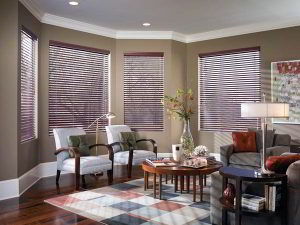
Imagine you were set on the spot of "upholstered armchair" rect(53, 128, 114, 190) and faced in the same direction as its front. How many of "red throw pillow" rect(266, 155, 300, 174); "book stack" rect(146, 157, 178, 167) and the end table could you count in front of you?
3

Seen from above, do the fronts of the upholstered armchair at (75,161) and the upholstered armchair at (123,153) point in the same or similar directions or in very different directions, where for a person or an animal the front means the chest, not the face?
same or similar directions

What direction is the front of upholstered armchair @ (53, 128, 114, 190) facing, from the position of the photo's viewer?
facing the viewer and to the right of the viewer

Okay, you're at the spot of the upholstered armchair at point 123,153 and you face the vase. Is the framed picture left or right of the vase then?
left

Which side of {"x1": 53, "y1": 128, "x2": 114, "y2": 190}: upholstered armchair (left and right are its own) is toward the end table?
front

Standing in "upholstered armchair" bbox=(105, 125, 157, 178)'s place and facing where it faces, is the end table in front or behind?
in front

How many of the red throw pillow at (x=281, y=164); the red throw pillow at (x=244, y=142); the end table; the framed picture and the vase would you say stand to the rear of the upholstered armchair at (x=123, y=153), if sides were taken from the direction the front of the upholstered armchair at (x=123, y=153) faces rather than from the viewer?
0

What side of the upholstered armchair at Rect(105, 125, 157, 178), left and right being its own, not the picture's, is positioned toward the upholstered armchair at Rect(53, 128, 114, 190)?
right

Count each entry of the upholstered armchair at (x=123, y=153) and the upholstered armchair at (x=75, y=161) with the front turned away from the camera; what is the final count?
0

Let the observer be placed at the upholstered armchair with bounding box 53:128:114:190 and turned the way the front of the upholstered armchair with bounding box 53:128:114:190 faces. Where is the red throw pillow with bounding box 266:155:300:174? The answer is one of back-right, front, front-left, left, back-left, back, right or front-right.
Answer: front

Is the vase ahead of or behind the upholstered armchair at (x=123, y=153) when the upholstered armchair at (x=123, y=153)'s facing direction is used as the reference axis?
ahead

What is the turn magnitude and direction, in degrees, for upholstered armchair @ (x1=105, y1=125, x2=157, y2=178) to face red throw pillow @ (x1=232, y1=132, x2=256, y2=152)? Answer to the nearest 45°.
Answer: approximately 45° to its left

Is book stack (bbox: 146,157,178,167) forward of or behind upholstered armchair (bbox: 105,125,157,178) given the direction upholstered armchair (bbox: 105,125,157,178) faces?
forward

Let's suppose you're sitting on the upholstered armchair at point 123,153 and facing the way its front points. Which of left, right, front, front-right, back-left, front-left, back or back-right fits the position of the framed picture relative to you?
front-left

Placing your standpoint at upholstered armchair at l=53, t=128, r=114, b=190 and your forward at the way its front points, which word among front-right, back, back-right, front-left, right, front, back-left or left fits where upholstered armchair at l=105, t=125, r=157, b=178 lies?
left

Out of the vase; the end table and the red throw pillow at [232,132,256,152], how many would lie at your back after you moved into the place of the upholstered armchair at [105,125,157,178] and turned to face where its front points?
0
